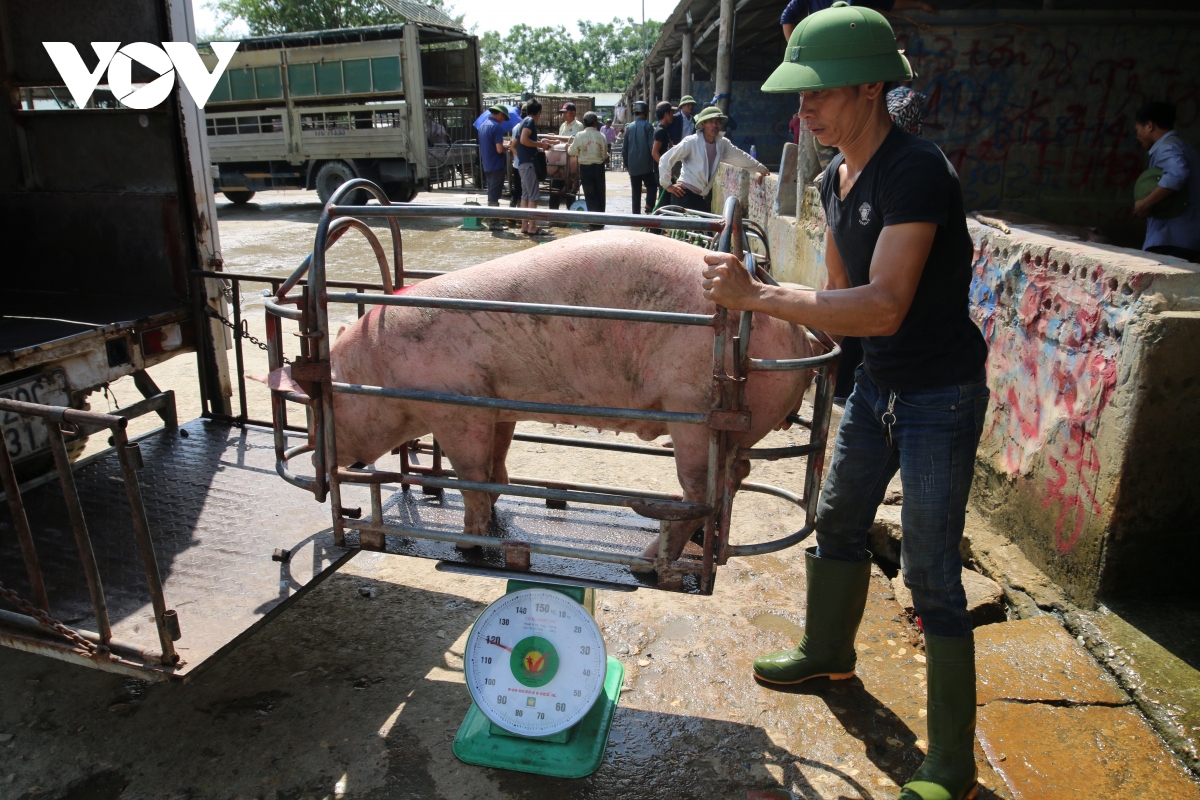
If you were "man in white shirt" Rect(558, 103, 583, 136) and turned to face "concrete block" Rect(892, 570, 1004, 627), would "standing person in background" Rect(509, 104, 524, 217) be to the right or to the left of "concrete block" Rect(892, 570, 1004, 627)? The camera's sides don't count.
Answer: right

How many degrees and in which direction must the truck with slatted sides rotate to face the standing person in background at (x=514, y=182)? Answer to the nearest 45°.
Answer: approximately 180°

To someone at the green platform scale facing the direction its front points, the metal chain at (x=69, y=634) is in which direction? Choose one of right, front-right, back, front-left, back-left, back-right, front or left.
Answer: right

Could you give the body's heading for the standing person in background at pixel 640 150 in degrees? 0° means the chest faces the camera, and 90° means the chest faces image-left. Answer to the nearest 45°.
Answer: approximately 180°

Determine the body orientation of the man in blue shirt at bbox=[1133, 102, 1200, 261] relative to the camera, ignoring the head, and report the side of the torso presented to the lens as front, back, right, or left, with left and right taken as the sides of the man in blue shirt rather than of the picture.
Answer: left

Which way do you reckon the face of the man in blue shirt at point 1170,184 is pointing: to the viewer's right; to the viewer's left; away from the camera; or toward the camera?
to the viewer's left

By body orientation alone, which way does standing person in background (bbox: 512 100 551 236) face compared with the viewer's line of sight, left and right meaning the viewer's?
facing to the right of the viewer

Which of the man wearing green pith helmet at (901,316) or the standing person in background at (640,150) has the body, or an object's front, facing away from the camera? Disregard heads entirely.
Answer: the standing person in background

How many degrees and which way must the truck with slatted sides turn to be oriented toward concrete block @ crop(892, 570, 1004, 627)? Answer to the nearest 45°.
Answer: approximately 135° to its left

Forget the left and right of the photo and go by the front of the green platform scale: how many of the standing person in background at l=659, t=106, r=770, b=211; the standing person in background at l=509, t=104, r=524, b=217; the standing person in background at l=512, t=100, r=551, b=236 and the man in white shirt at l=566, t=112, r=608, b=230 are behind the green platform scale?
4

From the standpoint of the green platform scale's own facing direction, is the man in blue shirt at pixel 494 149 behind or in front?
behind

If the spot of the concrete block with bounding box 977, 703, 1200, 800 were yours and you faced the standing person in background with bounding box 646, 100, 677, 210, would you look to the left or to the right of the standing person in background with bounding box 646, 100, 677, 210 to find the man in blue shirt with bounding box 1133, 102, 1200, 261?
right

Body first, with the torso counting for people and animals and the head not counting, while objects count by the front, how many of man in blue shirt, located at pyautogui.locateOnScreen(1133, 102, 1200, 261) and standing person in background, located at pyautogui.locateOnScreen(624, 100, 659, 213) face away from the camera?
1
